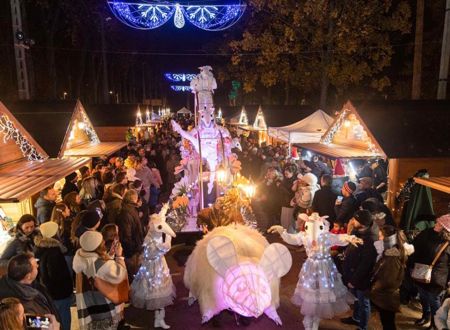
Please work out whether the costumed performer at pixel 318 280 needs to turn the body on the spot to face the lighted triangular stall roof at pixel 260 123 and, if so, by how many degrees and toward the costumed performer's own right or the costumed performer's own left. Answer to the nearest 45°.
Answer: approximately 180°

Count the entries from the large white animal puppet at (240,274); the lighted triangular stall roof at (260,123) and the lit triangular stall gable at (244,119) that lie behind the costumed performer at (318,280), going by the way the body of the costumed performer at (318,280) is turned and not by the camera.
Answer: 2

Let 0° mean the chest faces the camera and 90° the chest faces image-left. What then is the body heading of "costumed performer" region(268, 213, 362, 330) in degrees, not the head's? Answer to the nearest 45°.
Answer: approximately 0°

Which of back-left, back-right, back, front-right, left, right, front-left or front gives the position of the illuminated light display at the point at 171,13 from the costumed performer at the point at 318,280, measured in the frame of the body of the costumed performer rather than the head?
back-right

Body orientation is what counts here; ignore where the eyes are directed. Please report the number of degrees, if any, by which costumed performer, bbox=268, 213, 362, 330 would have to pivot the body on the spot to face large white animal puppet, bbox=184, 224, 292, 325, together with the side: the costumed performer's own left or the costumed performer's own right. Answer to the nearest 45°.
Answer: approximately 45° to the costumed performer's own right

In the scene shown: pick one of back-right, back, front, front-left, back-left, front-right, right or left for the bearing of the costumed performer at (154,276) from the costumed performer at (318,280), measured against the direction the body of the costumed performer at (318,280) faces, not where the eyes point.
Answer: right
